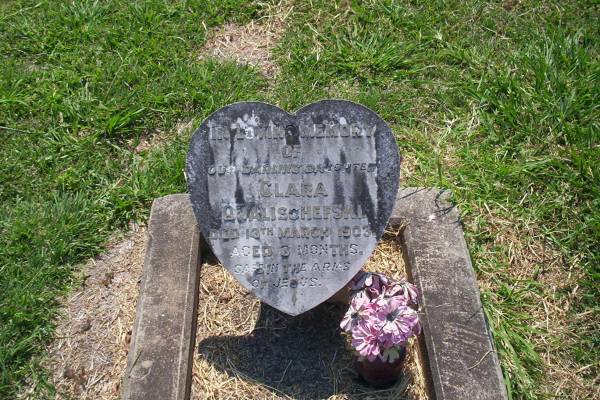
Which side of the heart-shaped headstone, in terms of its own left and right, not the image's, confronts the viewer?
front
